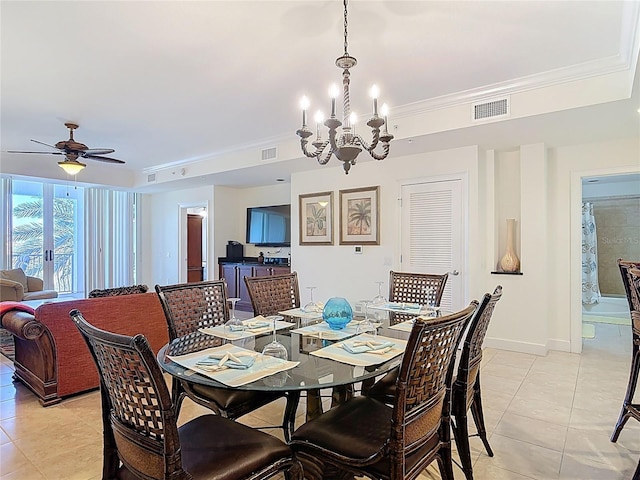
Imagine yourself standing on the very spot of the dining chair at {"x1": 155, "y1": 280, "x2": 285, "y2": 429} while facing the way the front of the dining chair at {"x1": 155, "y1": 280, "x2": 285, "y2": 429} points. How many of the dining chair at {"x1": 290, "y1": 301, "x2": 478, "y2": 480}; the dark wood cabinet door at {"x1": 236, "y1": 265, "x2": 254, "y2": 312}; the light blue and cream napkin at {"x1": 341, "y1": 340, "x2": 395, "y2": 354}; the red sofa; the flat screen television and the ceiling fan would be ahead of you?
2

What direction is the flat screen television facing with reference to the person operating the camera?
facing the viewer and to the left of the viewer

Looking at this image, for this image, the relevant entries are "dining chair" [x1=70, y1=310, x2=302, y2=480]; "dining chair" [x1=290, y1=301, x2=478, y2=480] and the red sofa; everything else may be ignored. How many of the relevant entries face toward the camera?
0

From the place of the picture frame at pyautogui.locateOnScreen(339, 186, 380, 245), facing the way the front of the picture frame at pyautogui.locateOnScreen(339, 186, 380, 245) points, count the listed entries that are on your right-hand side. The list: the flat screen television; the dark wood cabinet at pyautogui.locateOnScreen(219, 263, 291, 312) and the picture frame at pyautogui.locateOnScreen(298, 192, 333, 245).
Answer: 3

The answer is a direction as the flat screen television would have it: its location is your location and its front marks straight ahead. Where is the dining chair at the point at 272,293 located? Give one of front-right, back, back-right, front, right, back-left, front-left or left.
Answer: front-left

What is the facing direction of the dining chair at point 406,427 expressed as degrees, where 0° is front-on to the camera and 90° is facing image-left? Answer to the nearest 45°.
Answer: approximately 135°

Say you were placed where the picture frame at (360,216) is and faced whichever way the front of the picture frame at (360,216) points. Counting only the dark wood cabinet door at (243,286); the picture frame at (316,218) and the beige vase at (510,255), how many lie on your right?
2

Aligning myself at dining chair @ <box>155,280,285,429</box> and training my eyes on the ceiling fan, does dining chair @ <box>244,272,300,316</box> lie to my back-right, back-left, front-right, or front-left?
front-right

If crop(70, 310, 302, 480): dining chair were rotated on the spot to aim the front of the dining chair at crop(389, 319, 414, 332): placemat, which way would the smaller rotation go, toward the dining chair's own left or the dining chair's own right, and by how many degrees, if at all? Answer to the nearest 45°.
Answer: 0° — it already faces it

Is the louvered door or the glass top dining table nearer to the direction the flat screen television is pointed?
the glass top dining table

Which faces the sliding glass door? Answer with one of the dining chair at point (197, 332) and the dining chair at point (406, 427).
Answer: the dining chair at point (406, 427)

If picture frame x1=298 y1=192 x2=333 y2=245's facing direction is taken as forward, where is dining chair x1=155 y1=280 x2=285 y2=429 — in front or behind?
in front

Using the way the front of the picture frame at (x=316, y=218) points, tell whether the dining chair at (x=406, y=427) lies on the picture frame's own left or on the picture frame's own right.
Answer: on the picture frame's own left

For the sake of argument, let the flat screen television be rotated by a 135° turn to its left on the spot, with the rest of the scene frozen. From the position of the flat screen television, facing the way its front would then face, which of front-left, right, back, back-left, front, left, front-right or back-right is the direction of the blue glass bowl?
right

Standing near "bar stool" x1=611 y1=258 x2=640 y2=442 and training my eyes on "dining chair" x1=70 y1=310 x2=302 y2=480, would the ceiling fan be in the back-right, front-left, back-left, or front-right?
front-right

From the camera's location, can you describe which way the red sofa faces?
facing away from the viewer and to the left of the viewer
